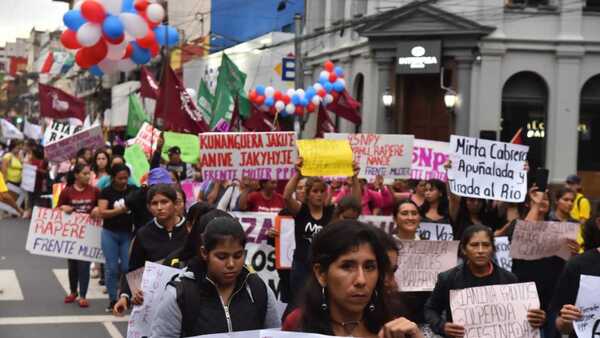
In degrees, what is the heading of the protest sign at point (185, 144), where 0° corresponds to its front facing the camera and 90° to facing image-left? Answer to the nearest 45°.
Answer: approximately 0°

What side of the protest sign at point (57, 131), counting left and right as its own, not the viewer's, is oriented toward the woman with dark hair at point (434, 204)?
front

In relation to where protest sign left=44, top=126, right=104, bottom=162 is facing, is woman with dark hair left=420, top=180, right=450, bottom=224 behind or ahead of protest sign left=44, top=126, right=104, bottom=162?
ahead

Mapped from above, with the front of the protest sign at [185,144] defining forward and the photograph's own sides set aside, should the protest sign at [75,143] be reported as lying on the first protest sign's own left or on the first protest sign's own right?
on the first protest sign's own right

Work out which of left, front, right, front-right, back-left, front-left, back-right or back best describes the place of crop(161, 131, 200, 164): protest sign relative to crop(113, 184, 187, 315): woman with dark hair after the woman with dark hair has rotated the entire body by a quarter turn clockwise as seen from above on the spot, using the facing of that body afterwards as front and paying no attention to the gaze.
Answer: front-right

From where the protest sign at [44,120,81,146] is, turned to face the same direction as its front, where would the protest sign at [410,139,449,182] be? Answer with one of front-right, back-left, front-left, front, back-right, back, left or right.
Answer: front-left
